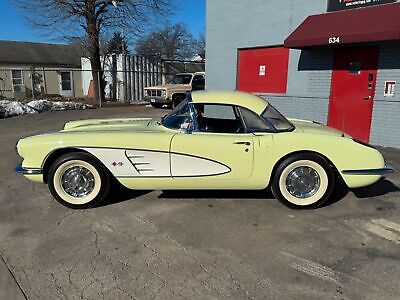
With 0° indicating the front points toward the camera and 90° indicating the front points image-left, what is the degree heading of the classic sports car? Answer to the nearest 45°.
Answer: approximately 90°

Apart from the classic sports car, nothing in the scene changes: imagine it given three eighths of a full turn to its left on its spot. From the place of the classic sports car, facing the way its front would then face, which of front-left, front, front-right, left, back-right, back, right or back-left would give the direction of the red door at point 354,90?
left
